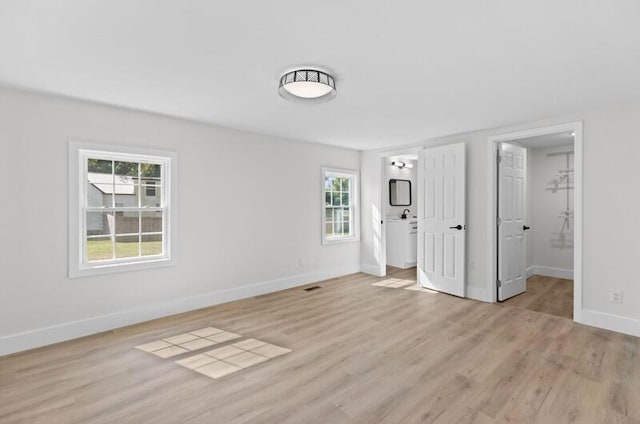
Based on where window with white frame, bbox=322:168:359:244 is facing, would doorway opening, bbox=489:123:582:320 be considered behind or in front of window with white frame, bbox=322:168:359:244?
in front

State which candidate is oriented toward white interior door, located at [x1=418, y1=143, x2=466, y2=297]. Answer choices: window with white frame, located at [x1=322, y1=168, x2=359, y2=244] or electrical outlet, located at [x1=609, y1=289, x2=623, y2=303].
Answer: the window with white frame

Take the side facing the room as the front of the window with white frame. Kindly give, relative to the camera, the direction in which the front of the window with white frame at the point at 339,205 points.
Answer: facing the viewer and to the right of the viewer

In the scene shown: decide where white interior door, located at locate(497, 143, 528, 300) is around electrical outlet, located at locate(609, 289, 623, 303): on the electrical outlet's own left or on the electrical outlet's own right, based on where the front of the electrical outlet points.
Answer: on the electrical outlet's own right

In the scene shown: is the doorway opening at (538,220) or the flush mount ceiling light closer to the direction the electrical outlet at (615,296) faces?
the flush mount ceiling light

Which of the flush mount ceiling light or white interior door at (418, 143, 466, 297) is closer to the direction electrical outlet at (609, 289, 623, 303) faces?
the flush mount ceiling light

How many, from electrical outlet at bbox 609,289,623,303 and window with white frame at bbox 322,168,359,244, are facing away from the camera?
0

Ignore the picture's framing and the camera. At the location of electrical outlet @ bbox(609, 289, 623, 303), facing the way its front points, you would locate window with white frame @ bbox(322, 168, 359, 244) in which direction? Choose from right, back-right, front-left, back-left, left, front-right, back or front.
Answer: right

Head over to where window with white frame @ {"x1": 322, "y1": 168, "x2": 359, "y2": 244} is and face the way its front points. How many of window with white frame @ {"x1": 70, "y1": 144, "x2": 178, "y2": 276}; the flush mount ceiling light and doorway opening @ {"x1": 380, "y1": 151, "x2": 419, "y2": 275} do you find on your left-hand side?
1

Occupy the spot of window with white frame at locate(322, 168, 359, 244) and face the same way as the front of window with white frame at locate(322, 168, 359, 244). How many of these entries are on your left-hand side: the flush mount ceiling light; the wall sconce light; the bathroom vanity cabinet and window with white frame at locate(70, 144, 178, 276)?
2

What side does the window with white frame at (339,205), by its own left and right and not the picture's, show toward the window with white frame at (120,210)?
right

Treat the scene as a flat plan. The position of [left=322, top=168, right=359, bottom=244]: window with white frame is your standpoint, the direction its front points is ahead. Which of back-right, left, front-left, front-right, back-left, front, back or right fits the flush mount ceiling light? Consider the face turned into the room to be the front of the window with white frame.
front-right

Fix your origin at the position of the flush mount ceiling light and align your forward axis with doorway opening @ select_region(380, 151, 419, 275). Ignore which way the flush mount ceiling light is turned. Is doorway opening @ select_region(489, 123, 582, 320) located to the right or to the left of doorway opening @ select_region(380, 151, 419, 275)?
right

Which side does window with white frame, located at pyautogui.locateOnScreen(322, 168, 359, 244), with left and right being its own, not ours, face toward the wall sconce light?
left
